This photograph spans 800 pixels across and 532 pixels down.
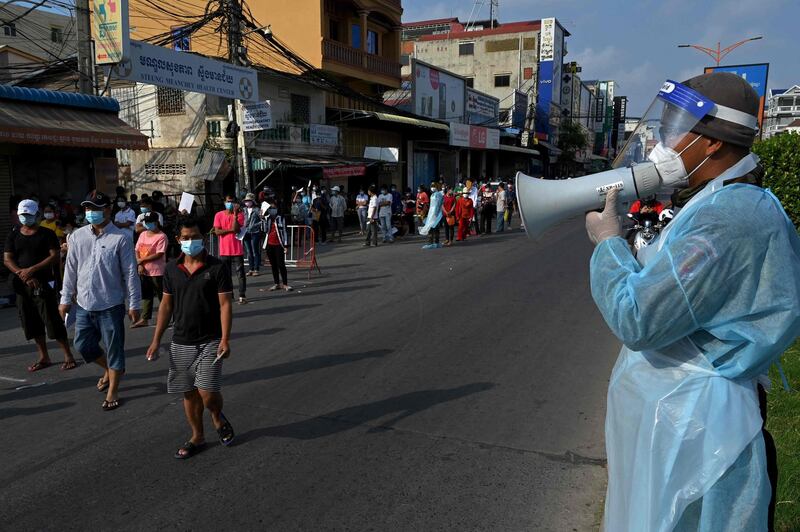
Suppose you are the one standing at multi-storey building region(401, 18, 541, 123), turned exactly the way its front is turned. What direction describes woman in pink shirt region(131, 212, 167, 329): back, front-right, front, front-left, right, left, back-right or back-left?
front-right

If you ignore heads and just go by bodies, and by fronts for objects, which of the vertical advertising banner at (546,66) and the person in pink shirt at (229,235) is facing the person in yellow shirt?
the vertical advertising banner

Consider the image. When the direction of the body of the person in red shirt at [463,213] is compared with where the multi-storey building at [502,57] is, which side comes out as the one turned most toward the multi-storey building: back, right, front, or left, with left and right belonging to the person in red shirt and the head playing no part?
back

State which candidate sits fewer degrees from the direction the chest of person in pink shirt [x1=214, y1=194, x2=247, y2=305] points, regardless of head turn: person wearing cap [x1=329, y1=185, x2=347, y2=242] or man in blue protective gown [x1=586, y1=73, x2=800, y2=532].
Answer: the man in blue protective gown

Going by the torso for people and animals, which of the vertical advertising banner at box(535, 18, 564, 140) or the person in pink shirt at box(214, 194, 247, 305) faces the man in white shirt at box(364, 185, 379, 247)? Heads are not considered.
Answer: the vertical advertising banner

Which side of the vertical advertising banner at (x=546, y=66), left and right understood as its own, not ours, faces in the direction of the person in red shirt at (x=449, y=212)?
front

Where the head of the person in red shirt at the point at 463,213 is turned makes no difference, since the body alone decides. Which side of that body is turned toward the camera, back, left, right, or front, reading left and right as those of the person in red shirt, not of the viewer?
front

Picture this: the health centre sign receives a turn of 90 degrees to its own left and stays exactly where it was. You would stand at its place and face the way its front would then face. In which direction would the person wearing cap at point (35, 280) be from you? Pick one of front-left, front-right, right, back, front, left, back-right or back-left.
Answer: back-right

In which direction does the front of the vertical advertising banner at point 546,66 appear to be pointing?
toward the camera

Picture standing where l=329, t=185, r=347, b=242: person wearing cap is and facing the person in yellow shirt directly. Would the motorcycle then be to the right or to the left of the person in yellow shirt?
left

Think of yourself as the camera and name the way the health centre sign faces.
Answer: facing the viewer and to the right of the viewer

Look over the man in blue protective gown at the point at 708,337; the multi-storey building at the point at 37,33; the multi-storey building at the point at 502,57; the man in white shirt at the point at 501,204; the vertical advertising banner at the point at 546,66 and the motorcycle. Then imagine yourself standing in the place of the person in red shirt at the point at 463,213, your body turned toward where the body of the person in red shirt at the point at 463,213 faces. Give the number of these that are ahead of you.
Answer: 2

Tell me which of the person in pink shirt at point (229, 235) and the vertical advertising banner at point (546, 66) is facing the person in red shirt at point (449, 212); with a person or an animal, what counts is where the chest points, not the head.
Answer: the vertical advertising banner

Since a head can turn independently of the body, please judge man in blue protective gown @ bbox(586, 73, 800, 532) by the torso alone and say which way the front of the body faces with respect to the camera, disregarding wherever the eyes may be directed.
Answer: to the viewer's left

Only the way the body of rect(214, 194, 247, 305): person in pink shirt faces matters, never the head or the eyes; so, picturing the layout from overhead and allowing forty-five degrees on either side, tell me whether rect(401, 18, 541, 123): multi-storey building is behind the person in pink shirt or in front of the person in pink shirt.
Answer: behind

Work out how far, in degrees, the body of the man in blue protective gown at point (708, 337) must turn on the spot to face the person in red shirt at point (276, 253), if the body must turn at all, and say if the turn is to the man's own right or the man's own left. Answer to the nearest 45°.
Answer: approximately 45° to the man's own right

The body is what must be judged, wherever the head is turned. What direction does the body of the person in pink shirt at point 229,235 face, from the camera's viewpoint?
toward the camera

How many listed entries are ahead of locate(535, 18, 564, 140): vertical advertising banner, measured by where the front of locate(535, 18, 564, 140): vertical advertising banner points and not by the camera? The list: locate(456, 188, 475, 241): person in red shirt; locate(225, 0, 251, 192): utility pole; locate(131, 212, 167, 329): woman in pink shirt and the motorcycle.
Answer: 4

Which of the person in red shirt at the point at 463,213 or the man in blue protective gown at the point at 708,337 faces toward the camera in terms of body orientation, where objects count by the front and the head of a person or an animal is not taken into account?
the person in red shirt
